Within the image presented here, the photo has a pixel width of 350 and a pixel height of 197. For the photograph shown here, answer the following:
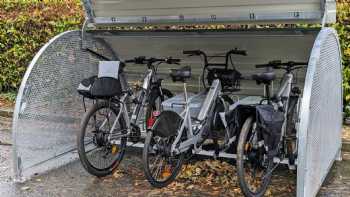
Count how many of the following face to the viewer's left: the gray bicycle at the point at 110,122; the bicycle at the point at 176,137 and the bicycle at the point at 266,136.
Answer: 0

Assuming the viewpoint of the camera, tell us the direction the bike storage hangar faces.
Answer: facing the viewer and to the left of the viewer

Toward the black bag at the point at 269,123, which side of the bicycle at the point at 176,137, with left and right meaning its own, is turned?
right

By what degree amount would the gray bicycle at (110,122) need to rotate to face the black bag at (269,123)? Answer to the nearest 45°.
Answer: approximately 90° to its right

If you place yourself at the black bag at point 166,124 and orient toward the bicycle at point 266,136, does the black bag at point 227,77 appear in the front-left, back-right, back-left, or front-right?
front-left

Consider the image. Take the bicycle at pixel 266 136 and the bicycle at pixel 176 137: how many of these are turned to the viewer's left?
0

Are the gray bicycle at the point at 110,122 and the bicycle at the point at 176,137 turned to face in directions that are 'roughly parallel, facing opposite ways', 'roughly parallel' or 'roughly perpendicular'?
roughly parallel

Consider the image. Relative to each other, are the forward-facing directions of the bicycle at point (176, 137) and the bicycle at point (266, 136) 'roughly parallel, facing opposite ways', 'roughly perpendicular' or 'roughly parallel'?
roughly parallel

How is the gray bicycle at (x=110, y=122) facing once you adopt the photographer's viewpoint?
facing away from the viewer and to the right of the viewer

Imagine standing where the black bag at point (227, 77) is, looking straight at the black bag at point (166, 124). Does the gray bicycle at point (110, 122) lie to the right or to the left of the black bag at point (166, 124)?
right

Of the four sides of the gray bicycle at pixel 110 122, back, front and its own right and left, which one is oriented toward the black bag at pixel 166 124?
right

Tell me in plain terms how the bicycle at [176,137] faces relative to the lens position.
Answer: facing away from the viewer and to the right of the viewer

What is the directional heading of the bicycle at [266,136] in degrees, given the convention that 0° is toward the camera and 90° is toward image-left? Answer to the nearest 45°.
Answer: approximately 225°
